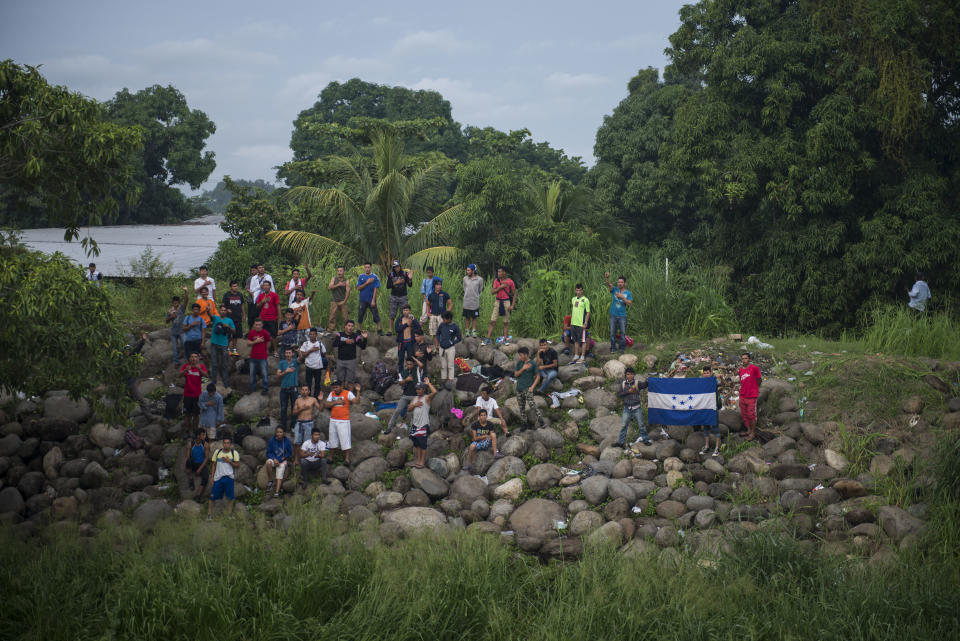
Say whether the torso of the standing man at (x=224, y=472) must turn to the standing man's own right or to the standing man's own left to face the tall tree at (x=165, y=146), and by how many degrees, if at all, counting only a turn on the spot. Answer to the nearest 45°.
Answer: approximately 180°

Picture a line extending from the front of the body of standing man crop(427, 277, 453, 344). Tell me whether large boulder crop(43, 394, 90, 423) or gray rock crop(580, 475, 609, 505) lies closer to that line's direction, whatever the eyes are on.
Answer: the gray rock

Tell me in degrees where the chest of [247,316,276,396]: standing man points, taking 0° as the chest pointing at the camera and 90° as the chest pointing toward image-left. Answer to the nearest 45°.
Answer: approximately 0°

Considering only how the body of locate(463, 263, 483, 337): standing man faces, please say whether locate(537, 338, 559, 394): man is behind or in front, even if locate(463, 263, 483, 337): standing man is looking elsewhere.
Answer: in front

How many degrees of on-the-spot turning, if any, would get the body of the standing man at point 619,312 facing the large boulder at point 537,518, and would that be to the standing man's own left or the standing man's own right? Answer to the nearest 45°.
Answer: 0° — they already face it

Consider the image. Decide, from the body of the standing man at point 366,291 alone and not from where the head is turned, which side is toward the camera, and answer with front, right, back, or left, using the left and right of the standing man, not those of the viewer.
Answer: front

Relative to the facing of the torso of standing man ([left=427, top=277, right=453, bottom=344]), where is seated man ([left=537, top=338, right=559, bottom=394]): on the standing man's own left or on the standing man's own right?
on the standing man's own left

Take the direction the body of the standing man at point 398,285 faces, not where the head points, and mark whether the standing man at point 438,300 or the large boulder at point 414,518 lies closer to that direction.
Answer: the large boulder

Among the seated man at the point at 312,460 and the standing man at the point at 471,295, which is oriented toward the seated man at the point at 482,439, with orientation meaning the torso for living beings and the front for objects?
the standing man

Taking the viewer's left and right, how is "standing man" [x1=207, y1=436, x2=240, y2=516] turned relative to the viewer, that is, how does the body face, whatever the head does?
facing the viewer

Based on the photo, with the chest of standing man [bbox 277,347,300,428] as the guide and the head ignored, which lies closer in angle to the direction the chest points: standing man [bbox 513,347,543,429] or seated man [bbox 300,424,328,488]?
the seated man

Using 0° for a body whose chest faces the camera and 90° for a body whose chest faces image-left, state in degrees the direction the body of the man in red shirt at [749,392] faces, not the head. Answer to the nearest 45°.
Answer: approximately 45°
